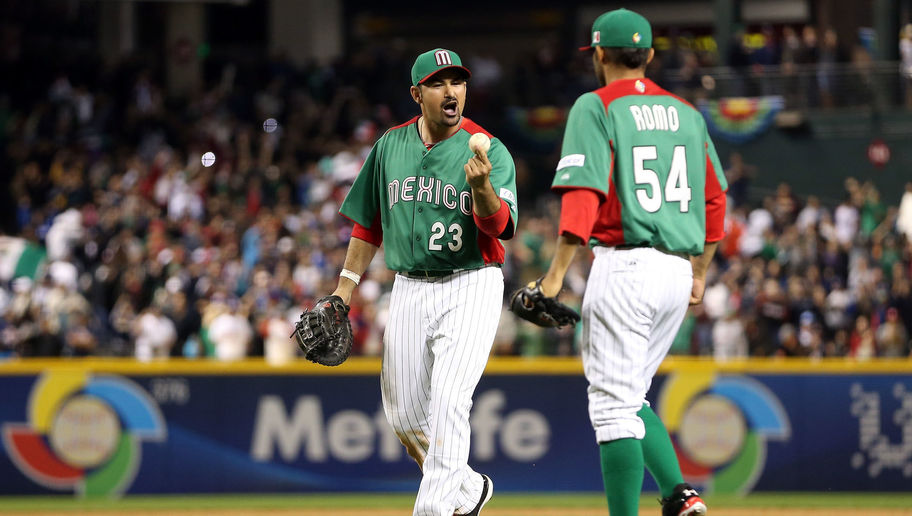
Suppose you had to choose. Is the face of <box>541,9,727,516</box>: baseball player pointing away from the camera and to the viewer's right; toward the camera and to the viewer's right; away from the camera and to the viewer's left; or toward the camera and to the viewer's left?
away from the camera and to the viewer's left

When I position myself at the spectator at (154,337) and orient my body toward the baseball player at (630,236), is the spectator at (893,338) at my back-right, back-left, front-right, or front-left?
front-left

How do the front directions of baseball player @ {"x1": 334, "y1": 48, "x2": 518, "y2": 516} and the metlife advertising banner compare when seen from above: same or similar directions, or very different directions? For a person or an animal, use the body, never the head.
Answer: same or similar directions

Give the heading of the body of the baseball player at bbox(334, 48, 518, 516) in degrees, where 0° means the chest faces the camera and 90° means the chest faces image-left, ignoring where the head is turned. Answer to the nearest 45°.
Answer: approximately 0°

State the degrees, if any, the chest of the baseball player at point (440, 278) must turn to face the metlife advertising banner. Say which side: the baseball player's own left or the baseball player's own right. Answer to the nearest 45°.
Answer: approximately 180°

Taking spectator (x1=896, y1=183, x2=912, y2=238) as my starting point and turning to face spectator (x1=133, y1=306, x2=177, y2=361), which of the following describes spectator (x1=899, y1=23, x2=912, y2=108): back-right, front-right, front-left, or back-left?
back-right

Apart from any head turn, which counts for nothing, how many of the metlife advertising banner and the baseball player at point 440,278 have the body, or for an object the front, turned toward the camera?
2

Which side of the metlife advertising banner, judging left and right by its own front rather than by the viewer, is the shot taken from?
front

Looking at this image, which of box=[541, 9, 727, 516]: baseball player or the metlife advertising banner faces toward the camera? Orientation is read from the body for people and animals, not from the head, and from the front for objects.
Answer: the metlife advertising banner

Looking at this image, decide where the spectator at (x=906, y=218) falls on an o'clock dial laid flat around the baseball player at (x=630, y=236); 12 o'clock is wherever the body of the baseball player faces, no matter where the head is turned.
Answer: The spectator is roughly at 2 o'clock from the baseball player.

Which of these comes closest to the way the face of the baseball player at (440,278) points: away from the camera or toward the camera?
toward the camera

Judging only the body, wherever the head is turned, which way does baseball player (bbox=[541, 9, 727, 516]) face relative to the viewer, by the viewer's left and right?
facing away from the viewer and to the left of the viewer

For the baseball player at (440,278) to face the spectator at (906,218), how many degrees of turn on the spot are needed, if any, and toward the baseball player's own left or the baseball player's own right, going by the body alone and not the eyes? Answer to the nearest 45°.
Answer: approximately 135° to the baseball player's own left

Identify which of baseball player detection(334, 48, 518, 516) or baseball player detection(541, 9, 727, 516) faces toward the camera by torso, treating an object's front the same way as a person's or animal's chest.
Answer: baseball player detection(334, 48, 518, 516)

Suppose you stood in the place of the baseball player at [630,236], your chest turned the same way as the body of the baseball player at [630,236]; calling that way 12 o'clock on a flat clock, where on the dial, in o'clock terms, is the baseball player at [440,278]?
the baseball player at [440,278] is roughly at 11 o'clock from the baseball player at [630,236].
